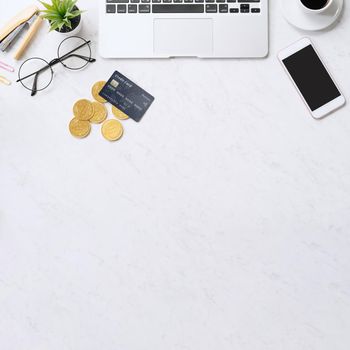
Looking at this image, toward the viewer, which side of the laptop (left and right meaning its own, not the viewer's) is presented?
front

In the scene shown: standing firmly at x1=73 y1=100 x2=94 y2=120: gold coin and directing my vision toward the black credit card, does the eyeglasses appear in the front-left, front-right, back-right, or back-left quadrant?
back-left
